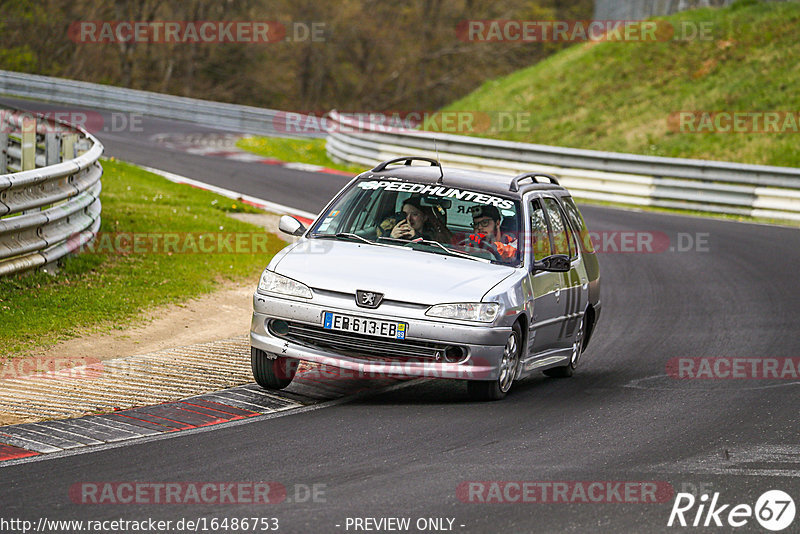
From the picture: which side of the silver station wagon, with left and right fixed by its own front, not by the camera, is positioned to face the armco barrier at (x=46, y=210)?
right

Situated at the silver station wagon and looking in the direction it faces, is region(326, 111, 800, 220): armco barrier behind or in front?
behind

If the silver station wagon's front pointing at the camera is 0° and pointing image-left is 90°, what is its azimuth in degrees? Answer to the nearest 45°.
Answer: approximately 45°

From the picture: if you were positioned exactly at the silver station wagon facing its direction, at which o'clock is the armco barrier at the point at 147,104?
The armco barrier is roughly at 4 o'clock from the silver station wagon.
